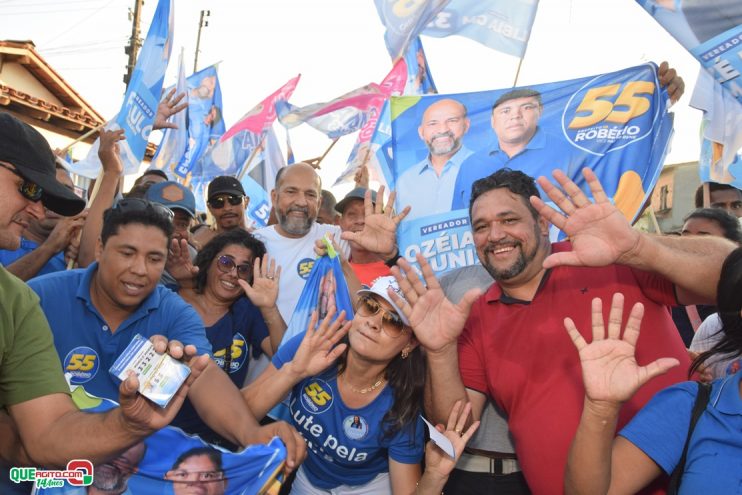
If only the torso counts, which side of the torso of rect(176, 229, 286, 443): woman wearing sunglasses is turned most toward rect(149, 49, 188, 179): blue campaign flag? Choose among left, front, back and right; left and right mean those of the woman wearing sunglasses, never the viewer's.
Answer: back

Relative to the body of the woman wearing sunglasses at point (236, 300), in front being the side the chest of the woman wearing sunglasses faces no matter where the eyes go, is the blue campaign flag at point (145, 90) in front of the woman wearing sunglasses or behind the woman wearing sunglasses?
behind

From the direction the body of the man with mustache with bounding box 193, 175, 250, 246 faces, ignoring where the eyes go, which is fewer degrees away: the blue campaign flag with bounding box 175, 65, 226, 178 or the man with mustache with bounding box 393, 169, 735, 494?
the man with mustache

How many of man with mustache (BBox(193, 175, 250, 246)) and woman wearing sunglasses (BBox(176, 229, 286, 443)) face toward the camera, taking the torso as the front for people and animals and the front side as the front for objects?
2

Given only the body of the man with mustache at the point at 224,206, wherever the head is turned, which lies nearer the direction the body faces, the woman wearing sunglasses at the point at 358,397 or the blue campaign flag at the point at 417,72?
the woman wearing sunglasses

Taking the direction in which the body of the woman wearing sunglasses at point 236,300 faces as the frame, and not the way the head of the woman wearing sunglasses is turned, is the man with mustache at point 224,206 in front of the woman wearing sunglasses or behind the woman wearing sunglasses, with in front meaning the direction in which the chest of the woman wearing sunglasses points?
behind

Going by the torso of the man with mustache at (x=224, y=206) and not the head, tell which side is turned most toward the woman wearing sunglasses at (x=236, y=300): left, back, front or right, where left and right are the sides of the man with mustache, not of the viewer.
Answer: front

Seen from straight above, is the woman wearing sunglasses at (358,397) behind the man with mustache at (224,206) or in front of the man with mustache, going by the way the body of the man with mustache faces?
in front

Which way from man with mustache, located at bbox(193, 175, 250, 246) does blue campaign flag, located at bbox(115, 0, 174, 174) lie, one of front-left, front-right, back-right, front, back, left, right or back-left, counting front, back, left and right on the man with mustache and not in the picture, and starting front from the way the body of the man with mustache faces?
back-right

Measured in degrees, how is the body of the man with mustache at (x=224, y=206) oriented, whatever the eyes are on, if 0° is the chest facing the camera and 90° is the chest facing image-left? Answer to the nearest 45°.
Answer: approximately 0°

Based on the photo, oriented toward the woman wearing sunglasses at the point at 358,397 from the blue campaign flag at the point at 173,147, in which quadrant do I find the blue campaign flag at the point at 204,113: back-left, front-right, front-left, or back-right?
back-left

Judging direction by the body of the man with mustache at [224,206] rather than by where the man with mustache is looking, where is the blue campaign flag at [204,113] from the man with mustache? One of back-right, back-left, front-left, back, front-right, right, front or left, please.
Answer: back
